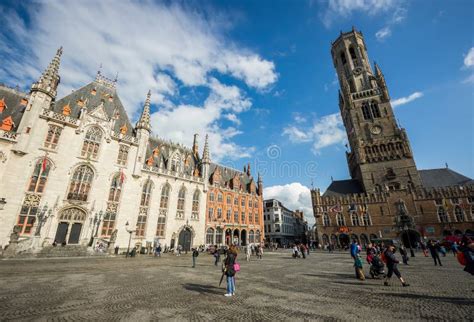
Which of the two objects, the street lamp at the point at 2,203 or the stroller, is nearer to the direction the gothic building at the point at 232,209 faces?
the stroller

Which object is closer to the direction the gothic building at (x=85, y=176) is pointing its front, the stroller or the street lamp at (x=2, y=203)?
the stroller

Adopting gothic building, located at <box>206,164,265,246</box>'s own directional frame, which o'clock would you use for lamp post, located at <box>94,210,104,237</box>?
The lamp post is roughly at 3 o'clock from the gothic building.

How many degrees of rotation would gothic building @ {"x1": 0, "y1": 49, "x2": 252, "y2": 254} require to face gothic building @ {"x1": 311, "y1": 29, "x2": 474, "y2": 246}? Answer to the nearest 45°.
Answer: approximately 45° to its left

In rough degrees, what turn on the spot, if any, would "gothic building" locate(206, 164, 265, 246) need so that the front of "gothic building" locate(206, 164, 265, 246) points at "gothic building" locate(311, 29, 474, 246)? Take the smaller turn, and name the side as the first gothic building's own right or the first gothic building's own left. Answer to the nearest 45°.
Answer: approximately 45° to the first gothic building's own left

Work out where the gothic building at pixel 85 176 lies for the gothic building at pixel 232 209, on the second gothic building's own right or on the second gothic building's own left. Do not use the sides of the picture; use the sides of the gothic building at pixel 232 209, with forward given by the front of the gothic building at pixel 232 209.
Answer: on the second gothic building's own right

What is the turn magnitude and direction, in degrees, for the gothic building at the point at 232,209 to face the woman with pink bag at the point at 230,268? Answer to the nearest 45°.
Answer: approximately 45° to its right

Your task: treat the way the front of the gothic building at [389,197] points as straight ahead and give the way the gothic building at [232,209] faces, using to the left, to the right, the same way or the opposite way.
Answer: to the left

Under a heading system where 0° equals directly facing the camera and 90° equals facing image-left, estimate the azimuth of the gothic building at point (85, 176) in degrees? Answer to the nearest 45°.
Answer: approximately 315°

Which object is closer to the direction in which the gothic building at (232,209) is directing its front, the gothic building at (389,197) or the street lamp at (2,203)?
the gothic building

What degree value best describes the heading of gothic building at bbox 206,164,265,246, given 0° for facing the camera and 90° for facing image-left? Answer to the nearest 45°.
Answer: approximately 315°
